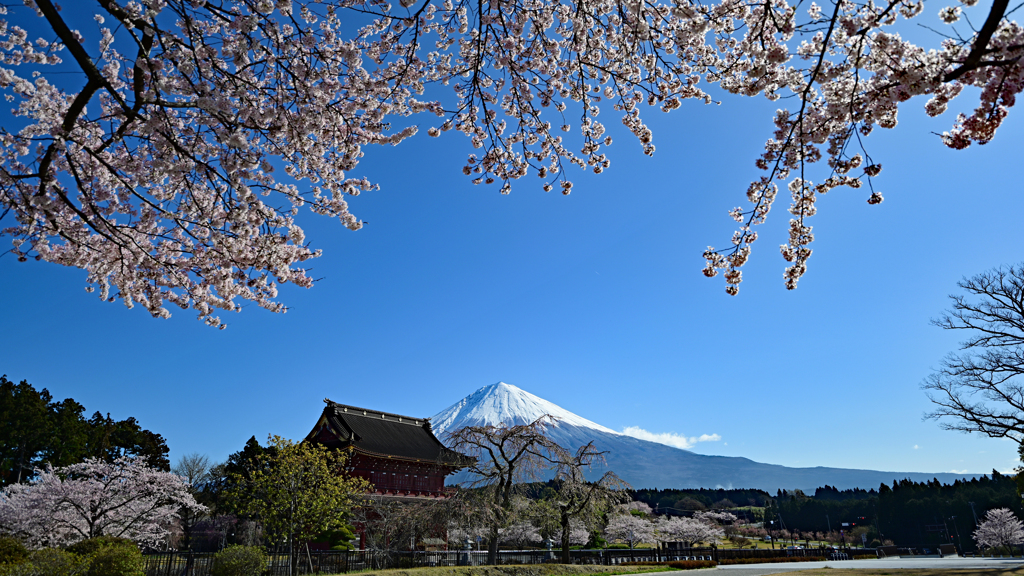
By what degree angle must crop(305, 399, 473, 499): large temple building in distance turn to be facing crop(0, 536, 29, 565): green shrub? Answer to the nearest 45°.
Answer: approximately 45° to its right

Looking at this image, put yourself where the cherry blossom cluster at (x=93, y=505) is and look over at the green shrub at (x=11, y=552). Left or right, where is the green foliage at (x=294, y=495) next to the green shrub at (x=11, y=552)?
left

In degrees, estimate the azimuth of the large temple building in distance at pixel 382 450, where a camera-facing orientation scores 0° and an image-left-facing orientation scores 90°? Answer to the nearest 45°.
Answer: approximately 315°

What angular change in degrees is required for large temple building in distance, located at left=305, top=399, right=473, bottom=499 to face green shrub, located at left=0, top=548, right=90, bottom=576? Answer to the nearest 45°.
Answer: approximately 45° to its right

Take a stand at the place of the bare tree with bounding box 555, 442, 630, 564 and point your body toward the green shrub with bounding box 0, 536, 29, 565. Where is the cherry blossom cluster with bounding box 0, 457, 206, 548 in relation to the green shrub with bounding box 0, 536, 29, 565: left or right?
right

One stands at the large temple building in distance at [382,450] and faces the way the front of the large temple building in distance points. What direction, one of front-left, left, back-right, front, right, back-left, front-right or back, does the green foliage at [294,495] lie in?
front-right

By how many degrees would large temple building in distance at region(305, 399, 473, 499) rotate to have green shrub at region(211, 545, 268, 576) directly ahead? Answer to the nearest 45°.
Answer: approximately 45° to its right

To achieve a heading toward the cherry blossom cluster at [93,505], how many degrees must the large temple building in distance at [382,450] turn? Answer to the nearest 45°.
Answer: approximately 90° to its right
